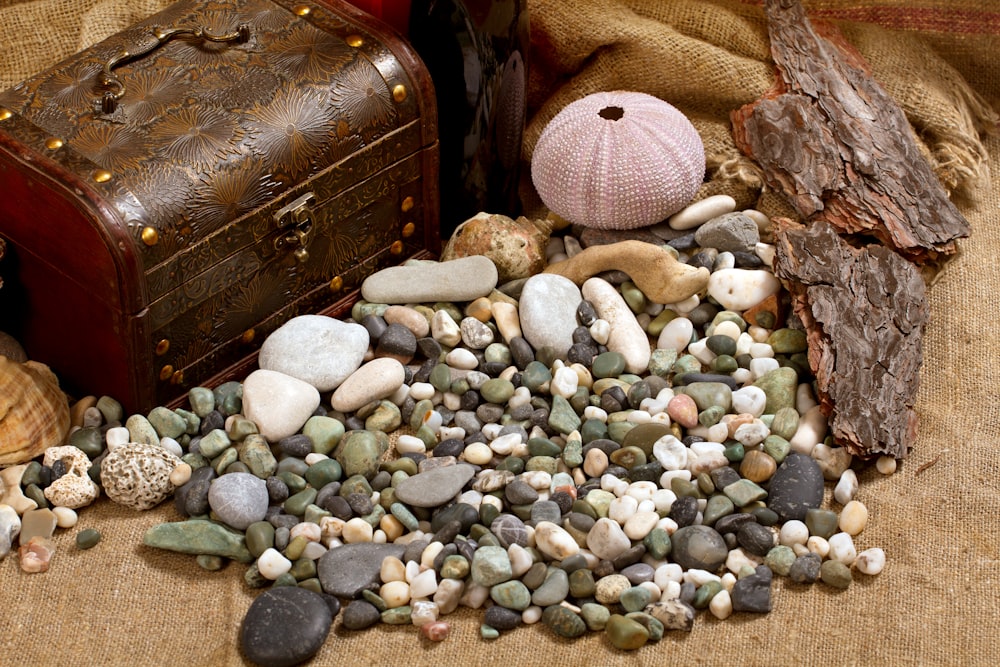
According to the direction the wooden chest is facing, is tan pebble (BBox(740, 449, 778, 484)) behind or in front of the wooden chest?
in front

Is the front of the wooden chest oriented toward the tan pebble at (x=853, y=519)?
yes

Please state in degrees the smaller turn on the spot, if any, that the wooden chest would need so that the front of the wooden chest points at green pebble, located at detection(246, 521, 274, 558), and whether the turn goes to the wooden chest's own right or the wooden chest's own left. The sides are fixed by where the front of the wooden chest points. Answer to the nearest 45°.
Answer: approximately 45° to the wooden chest's own right

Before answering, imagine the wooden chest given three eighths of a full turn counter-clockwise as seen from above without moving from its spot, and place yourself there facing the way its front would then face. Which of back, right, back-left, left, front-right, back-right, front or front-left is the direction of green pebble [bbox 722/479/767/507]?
back-right

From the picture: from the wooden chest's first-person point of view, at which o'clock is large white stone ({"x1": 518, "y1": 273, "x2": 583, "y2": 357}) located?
The large white stone is roughly at 11 o'clock from the wooden chest.

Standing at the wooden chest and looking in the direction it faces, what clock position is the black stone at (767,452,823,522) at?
The black stone is roughly at 12 o'clock from the wooden chest.

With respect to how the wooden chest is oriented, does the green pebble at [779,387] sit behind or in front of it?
in front

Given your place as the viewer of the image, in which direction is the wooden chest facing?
facing the viewer and to the right of the viewer

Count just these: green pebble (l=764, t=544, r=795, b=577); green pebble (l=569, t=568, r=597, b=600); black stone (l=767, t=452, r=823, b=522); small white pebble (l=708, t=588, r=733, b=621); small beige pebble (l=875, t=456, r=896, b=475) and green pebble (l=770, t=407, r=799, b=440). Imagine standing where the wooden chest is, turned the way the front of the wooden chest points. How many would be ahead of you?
6

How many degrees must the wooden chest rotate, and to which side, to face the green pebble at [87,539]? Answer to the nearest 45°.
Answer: approximately 90° to its right

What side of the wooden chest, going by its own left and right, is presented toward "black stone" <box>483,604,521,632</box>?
front

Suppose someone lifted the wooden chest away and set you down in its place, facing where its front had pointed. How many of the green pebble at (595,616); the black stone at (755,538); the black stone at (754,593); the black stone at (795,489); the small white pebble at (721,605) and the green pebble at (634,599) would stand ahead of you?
6

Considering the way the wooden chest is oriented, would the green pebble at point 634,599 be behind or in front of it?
in front

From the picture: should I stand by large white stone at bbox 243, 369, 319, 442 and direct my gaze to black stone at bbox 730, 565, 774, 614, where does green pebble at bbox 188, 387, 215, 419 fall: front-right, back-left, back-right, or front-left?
back-right

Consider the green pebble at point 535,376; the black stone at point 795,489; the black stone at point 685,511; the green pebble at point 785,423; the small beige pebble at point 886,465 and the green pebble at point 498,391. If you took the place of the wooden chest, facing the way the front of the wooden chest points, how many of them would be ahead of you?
6

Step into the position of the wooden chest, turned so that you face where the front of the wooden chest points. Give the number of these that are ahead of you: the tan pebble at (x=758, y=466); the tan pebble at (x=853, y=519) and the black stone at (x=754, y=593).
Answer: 3
